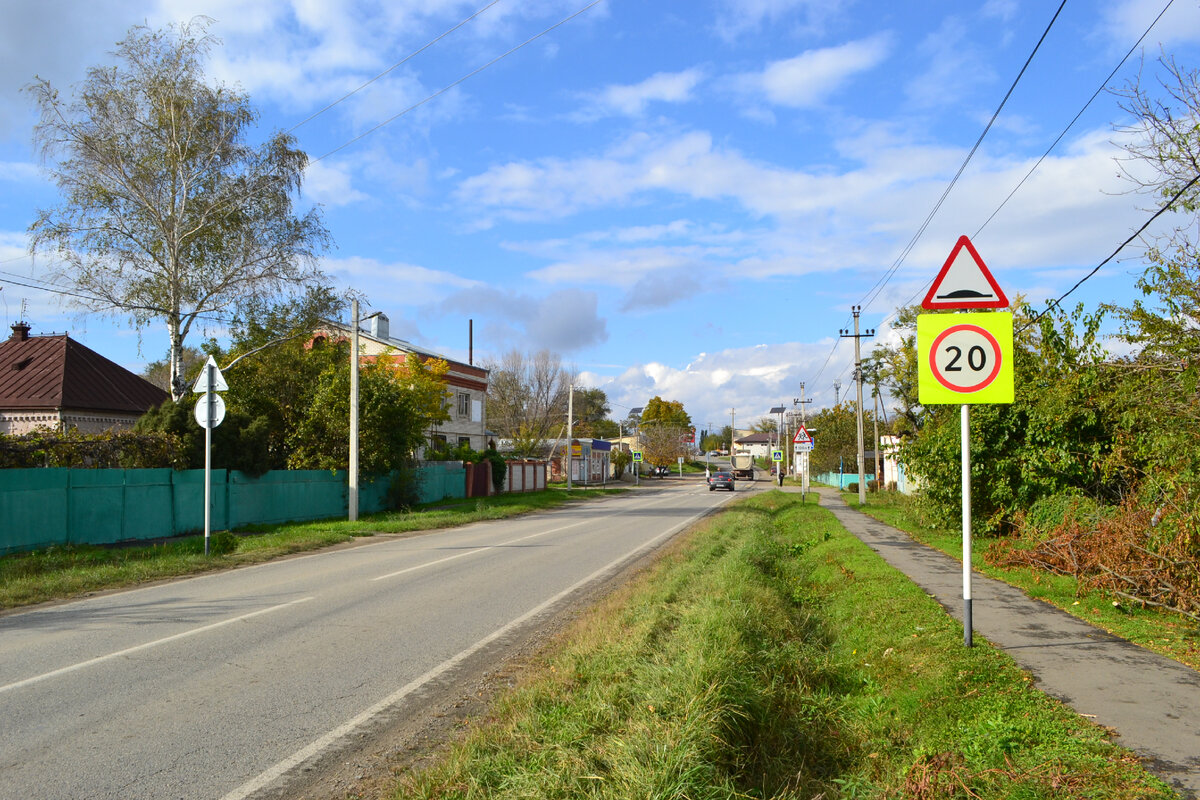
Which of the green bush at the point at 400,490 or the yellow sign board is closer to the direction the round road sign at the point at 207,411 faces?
the green bush

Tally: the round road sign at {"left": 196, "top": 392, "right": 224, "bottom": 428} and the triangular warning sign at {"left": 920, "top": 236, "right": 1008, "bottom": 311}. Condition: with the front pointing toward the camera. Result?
1

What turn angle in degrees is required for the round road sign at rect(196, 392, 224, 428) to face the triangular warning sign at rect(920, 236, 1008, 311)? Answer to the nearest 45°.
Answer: approximately 135° to its right

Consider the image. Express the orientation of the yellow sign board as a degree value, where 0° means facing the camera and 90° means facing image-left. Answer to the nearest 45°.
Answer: approximately 0°

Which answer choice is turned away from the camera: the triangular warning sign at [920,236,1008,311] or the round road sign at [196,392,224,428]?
the round road sign

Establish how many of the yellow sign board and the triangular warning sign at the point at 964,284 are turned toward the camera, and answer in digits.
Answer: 2

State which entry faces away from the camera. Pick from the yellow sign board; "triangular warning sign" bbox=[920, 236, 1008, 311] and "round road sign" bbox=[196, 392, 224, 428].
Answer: the round road sign

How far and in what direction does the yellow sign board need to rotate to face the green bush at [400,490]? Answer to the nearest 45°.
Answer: approximately 135° to its right

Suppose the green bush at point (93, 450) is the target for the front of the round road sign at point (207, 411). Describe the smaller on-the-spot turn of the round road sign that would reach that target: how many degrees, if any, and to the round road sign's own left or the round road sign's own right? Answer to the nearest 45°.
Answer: approximately 45° to the round road sign's own left

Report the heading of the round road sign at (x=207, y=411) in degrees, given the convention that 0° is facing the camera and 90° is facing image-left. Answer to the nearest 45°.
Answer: approximately 180°
